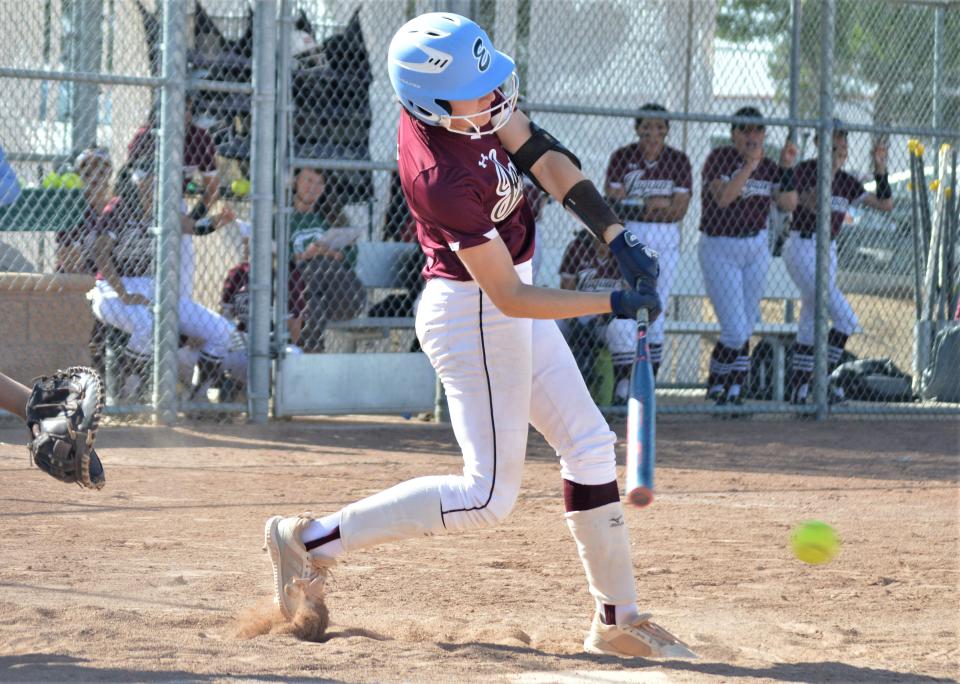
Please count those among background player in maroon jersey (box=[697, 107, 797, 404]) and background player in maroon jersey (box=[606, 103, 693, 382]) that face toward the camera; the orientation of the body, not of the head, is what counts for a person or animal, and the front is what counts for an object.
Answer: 2

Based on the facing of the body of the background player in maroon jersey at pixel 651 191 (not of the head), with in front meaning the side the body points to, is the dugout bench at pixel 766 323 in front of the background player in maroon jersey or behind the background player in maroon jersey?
behind

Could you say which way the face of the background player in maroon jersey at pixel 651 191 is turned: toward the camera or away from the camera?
toward the camera

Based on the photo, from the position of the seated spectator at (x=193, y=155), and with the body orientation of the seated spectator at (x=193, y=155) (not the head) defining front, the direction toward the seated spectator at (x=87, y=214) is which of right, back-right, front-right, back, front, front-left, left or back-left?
right

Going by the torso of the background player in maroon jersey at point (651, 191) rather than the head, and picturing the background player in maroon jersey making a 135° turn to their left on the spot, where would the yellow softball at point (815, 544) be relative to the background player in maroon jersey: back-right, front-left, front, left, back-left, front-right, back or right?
back-right

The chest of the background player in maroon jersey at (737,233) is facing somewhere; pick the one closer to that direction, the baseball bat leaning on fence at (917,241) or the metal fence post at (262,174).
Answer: the metal fence post

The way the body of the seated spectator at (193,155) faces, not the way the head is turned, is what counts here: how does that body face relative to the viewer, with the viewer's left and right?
facing the viewer

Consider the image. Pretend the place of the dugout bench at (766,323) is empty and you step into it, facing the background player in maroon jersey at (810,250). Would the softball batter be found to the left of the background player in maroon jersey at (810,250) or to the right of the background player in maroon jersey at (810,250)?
right

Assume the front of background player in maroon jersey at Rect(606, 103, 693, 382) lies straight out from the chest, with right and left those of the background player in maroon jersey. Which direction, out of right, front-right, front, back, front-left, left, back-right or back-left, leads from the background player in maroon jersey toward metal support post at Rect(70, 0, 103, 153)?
right

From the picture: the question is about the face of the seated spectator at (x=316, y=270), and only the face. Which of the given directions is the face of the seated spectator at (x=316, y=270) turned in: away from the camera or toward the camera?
toward the camera

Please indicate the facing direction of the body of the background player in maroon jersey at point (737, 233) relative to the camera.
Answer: toward the camera
